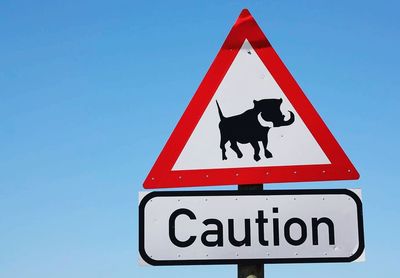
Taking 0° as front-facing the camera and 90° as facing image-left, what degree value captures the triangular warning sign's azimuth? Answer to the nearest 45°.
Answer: approximately 0°

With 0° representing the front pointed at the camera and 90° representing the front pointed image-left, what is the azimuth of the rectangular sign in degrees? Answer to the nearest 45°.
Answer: approximately 0°
